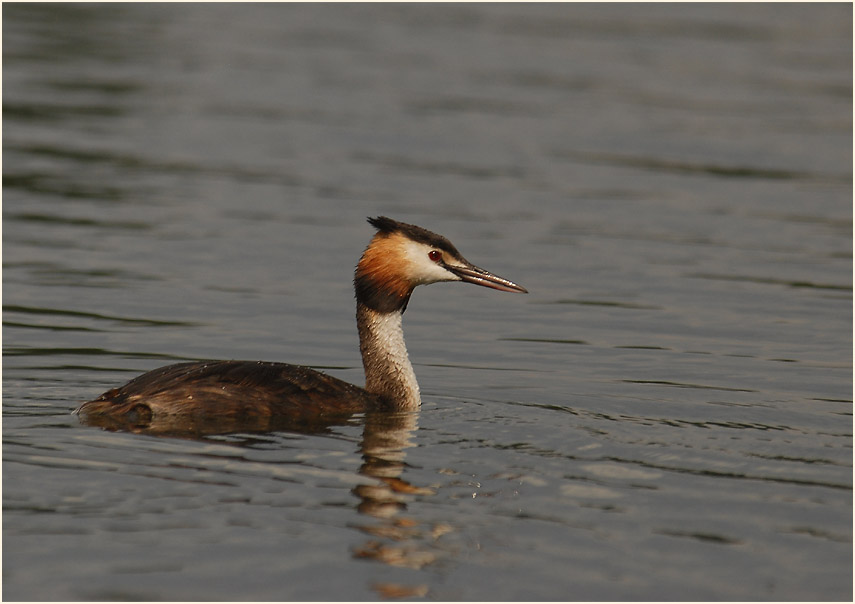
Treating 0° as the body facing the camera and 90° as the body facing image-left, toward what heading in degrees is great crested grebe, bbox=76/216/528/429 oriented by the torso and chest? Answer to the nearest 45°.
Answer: approximately 270°
